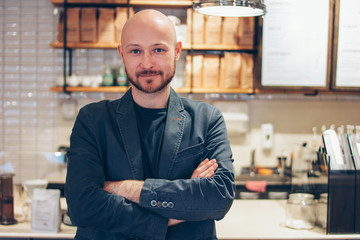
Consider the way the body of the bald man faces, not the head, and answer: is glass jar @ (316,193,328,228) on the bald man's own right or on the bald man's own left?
on the bald man's own left

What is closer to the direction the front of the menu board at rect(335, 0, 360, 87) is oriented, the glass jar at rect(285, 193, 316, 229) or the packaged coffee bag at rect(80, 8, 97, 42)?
the glass jar

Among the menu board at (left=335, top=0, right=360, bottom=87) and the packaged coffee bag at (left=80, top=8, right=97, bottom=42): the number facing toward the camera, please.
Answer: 2

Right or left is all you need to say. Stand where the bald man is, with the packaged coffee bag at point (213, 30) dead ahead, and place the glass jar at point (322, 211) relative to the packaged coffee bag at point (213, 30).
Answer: right

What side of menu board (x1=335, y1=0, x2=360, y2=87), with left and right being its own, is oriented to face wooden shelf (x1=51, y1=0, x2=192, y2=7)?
right

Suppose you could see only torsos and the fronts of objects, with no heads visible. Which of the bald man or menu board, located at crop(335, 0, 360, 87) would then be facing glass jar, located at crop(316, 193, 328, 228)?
the menu board

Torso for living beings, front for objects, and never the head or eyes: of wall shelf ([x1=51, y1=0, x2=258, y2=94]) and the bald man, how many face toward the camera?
2
